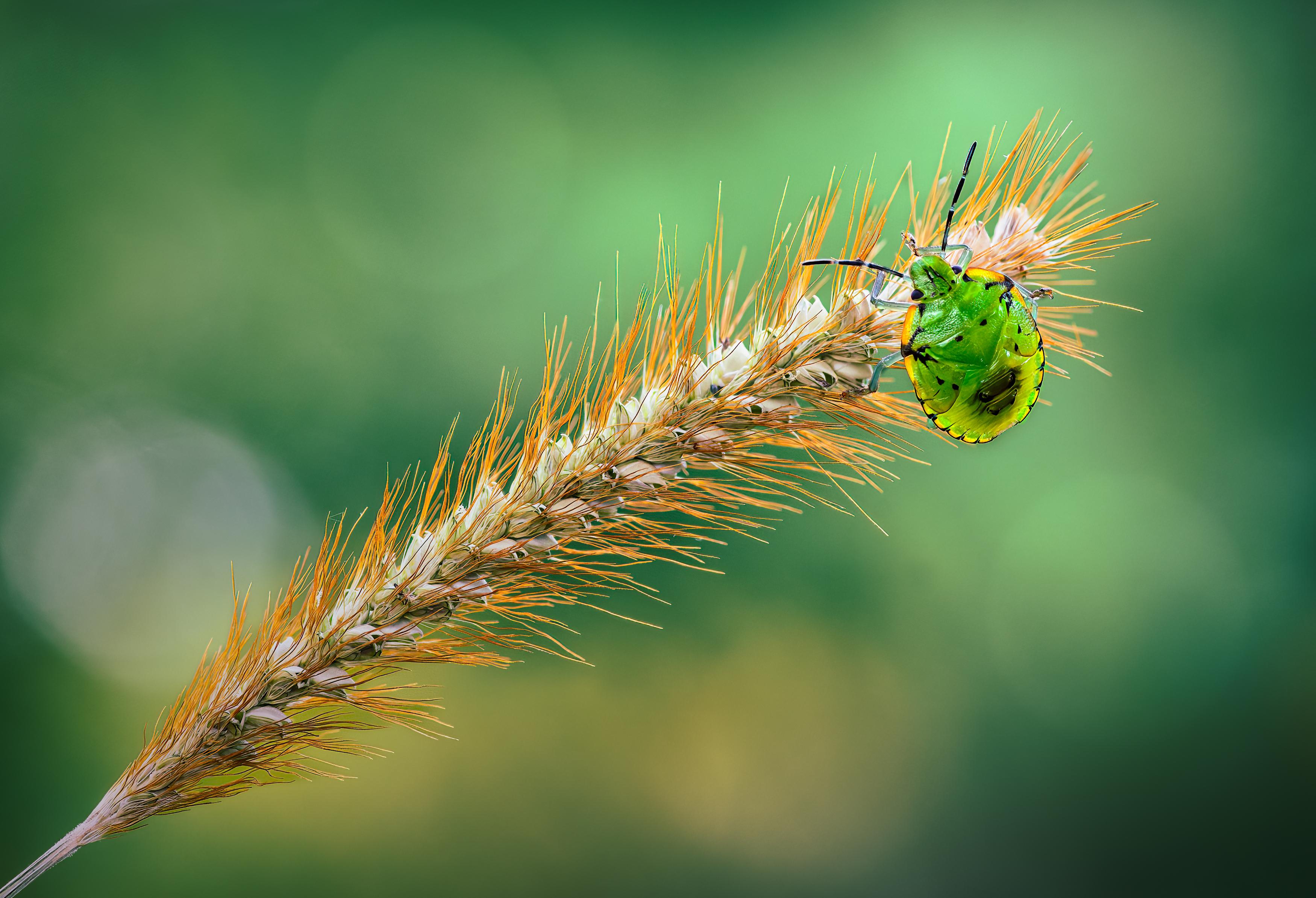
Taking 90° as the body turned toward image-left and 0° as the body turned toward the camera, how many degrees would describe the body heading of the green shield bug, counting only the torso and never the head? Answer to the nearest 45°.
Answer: approximately 135°
